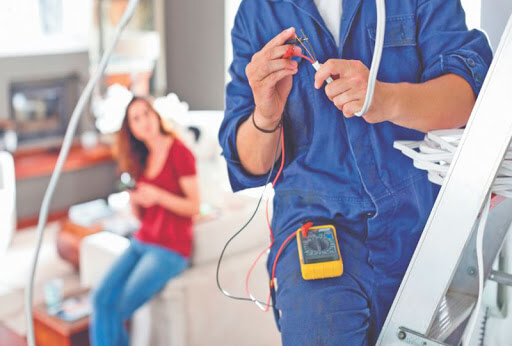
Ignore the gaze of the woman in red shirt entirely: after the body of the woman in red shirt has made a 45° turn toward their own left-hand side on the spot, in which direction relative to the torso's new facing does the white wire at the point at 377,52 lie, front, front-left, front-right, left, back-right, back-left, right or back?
front

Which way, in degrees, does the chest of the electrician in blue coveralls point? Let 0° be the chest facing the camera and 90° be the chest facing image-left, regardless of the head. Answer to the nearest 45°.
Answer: approximately 0°

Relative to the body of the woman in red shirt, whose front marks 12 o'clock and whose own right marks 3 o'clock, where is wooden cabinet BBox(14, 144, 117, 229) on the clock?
The wooden cabinet is roughly at 4 o'clock from the woman in red shirt.

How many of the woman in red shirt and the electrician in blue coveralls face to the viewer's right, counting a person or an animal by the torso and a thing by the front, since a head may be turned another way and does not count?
0

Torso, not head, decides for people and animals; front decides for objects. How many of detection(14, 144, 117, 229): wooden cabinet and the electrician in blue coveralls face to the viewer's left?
0

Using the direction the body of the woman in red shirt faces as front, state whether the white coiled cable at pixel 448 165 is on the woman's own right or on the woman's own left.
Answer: on the woman's own left

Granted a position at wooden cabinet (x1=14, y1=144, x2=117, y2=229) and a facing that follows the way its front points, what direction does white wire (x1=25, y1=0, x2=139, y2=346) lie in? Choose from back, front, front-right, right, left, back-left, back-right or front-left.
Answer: front-right

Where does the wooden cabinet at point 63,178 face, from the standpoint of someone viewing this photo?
facing the viewer and to the right of the viewer

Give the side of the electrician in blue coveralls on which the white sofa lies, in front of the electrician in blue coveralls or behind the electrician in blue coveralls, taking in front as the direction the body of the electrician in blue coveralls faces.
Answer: behind
